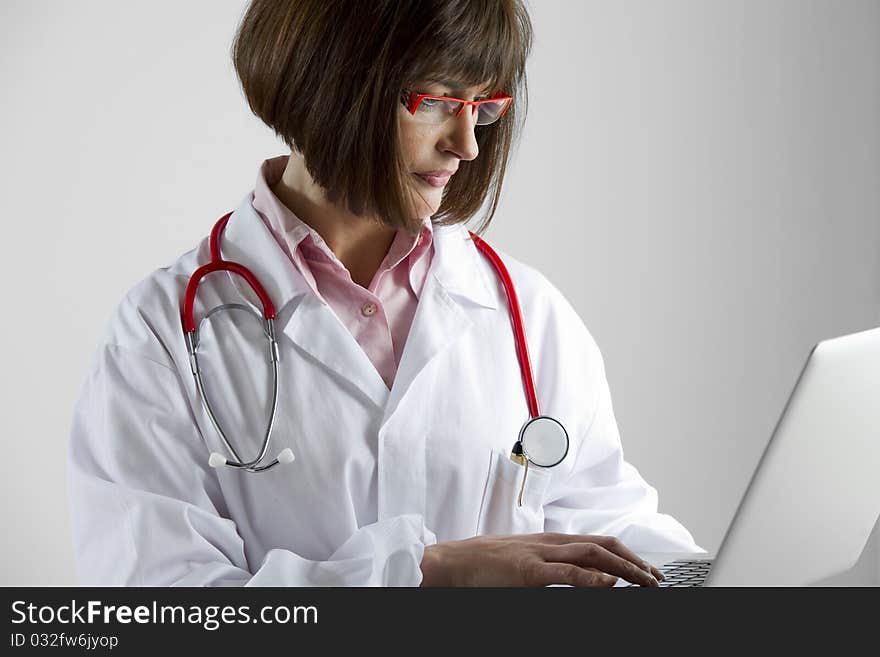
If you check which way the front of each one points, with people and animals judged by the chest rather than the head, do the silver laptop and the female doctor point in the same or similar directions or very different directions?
very different directions

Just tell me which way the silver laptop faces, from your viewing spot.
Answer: facing away from the viewer and to the left of the viewer

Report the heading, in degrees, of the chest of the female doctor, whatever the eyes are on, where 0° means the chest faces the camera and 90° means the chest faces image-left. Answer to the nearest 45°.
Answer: approximately 315°
